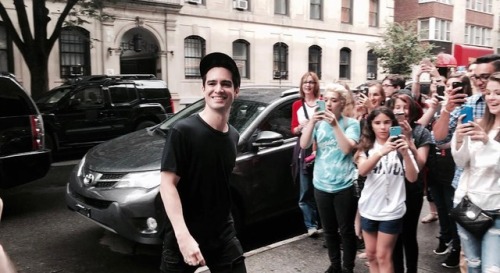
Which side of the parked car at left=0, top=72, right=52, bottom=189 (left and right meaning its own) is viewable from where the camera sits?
back

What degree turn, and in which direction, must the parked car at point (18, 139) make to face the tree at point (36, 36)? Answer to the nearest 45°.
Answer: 0° — it already faces it

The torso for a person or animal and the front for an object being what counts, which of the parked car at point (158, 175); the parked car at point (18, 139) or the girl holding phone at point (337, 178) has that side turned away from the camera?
the parked car at point (18, 139)

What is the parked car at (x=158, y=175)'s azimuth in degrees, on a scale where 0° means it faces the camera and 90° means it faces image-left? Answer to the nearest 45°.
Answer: approximately 45°

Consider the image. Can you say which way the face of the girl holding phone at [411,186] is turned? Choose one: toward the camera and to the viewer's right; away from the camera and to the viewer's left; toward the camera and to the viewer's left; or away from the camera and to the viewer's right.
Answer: toward the camera and to the viewer's left

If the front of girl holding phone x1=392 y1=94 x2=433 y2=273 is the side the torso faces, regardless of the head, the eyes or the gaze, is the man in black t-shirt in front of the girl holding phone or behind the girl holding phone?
in front

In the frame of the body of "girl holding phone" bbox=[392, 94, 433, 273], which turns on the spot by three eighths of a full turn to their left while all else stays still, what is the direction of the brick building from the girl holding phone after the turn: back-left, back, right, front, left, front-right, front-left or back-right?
left

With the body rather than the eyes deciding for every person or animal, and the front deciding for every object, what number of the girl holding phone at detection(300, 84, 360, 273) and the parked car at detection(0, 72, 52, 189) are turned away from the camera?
1

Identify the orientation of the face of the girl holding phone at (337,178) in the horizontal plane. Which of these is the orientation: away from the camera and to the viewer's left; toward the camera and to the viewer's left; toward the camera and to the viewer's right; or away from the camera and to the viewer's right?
toward the camera and to the viewer's left

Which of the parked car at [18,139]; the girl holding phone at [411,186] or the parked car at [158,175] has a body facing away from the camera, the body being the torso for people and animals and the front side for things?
the parked car at [18,139]

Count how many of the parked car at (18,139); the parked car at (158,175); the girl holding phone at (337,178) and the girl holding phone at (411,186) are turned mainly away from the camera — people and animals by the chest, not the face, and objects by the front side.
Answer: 1

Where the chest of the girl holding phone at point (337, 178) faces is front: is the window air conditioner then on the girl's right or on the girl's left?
on the girl's right
